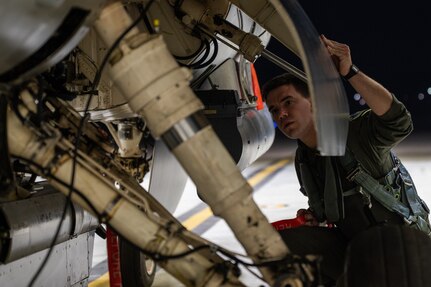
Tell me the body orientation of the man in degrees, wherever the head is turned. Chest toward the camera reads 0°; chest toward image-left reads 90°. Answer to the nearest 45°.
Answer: approximately 45°
